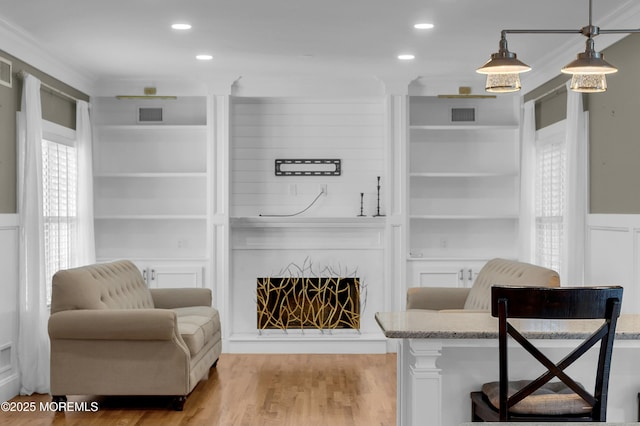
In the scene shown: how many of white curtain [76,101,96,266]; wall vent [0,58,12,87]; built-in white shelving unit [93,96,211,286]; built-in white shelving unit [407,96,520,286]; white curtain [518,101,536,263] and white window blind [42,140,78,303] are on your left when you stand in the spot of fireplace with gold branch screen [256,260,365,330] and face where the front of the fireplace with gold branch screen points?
2

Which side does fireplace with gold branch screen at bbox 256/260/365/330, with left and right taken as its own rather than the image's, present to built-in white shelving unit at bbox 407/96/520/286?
left

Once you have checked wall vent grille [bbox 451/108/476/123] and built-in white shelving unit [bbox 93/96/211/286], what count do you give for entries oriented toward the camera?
2

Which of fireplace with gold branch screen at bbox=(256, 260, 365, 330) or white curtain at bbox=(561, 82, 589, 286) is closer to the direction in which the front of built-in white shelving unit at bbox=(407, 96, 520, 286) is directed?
the white curtain

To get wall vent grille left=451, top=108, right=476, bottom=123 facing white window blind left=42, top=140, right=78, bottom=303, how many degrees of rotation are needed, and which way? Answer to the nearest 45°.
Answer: approximately 45° to its right

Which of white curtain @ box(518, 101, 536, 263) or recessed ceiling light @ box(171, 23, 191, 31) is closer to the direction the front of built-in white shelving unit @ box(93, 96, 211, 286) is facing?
the recessed ceiling light

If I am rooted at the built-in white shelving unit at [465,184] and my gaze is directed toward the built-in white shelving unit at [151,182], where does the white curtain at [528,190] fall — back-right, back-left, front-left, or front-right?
back-left

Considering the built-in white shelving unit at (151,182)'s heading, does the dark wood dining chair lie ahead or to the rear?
ahead
